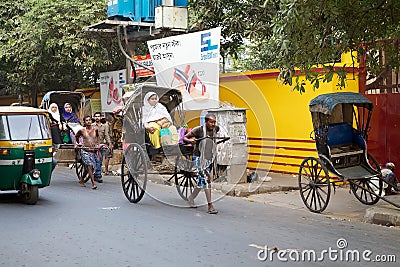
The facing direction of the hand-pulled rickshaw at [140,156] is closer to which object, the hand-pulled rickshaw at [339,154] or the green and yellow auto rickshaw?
the hand-pulled rickshaw

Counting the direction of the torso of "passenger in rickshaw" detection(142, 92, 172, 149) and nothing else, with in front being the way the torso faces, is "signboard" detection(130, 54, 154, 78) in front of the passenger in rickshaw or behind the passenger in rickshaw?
behind

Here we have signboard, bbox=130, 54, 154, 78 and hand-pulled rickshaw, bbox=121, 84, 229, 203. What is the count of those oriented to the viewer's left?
0

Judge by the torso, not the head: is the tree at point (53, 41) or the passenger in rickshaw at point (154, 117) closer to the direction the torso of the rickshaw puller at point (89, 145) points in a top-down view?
the passenger in rickshaw

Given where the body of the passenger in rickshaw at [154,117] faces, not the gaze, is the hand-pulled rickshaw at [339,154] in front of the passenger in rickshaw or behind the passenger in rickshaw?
in front

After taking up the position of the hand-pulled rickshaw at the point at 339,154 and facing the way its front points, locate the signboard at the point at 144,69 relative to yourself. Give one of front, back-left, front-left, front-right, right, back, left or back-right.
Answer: back

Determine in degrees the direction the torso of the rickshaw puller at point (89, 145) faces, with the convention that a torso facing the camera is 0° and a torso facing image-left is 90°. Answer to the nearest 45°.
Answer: approximately 315°

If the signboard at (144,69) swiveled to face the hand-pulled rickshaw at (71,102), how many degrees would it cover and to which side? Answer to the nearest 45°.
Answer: approximately 45° to its right
